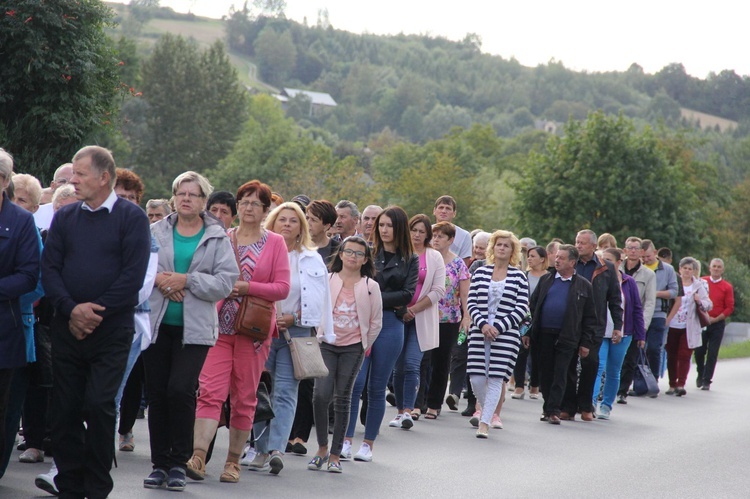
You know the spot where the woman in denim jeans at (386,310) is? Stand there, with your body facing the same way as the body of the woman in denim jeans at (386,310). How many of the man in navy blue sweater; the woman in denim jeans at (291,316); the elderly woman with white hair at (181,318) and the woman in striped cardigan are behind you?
1

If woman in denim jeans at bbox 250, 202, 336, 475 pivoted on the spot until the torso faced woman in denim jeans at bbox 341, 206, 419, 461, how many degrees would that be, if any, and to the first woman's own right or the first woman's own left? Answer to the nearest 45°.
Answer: approximately 180°

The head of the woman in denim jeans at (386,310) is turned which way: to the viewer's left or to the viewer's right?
to the viewer's left

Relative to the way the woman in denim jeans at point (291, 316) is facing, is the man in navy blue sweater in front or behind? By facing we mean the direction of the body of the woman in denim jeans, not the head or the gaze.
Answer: in front

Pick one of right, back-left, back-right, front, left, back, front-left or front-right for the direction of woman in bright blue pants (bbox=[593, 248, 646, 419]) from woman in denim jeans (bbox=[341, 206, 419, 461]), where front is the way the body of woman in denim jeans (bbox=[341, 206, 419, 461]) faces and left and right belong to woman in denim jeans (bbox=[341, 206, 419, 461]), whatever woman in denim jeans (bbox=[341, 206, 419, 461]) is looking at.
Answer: back

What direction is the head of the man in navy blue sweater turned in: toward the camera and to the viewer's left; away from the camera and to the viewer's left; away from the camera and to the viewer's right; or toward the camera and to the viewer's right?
toward the camera and to the viewer's left

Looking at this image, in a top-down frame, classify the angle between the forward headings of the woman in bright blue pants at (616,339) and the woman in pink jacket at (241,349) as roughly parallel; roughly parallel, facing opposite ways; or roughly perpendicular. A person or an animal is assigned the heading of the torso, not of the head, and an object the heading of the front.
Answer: roughly parallel

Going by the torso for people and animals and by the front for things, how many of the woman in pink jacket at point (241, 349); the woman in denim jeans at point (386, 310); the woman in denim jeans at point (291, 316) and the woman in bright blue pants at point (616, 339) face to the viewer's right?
0

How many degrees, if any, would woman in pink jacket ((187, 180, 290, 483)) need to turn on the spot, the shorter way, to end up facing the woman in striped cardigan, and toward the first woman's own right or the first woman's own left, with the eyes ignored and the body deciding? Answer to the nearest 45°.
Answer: approximately 180°

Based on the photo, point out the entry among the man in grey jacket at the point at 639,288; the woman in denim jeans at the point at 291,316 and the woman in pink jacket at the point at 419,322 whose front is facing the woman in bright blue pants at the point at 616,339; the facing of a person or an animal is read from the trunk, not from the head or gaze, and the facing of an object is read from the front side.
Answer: the man in grey jacket

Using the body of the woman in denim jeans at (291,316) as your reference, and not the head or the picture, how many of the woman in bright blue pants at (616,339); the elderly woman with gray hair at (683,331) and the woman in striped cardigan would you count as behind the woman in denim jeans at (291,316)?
3

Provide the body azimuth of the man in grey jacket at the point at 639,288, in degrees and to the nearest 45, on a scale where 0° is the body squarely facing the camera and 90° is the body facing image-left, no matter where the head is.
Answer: approximately 0°

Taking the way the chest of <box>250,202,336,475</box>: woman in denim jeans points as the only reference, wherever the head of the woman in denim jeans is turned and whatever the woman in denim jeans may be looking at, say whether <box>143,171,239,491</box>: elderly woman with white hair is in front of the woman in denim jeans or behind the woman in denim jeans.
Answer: in front

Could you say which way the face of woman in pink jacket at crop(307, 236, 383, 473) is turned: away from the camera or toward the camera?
toward the camera

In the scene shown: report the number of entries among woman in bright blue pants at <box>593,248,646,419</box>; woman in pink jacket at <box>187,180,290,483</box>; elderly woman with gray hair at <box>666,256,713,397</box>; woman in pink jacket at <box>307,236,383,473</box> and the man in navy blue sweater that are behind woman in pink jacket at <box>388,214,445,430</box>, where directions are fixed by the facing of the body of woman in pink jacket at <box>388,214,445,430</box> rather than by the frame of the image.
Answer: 2

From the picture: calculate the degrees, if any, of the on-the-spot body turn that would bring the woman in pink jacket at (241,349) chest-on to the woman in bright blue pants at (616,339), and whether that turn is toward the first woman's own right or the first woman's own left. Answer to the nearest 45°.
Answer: approximately 180°

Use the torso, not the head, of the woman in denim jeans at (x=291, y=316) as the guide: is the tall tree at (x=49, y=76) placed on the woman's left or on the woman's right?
on the woman's right

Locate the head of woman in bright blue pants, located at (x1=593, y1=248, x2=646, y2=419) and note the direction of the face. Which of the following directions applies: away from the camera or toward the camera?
toward the camera

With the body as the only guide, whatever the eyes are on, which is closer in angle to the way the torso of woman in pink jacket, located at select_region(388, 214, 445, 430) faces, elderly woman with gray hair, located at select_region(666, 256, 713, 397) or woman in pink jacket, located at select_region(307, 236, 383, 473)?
the woman in pink jacket

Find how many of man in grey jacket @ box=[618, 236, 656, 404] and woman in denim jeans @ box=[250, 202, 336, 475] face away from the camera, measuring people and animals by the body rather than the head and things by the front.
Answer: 0
